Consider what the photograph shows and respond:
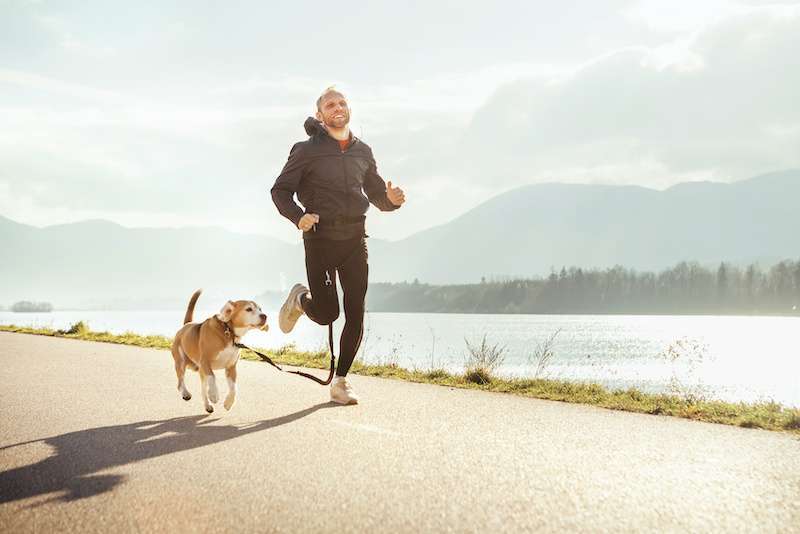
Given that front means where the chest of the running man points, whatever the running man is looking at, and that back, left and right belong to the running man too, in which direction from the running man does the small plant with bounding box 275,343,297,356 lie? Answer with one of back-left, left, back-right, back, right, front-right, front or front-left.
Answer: back-left

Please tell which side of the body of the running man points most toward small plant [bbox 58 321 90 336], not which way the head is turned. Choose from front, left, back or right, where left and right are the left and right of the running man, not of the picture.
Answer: back

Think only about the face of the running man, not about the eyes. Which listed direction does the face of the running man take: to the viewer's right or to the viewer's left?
to the viewer's right

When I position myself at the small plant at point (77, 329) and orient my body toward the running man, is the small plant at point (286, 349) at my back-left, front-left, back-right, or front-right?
front-left

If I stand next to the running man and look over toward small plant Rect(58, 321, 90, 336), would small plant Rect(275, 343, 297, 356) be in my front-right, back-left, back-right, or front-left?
front-right
